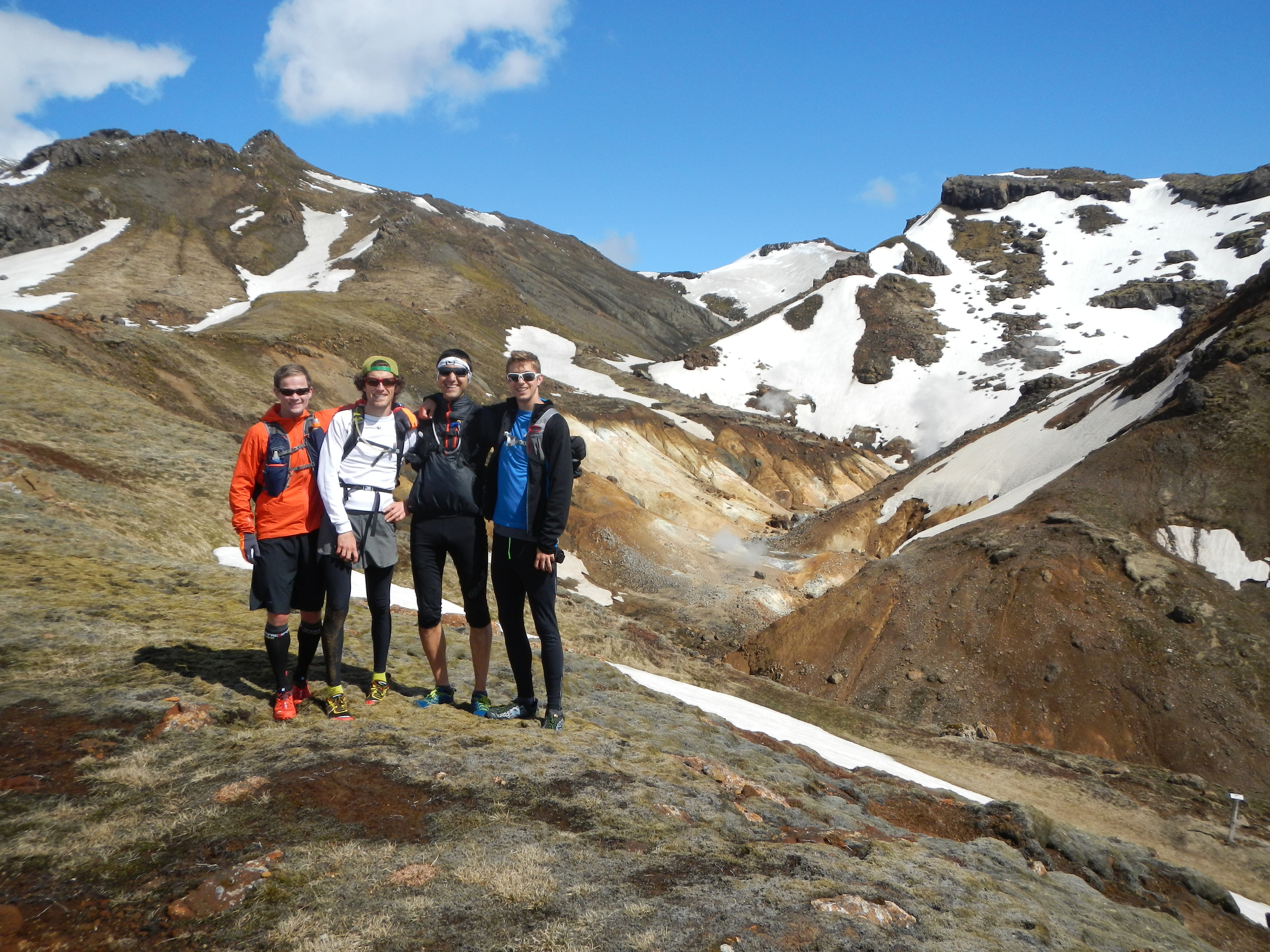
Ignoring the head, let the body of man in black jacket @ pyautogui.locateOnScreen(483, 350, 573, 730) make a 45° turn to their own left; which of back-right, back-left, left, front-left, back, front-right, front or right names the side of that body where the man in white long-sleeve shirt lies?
right

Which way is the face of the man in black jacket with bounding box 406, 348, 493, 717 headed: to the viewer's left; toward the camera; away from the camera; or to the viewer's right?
toward the camera

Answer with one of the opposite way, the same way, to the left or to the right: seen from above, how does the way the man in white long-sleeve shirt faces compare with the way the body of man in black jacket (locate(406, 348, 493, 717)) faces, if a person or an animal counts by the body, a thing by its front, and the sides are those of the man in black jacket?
the same way

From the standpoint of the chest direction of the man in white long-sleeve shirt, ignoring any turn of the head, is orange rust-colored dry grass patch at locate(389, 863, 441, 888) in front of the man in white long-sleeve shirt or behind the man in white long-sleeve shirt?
in front

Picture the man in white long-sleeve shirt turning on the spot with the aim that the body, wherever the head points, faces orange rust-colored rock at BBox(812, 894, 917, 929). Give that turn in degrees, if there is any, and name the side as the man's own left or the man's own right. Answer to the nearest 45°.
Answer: approximately 45° to the man's own left

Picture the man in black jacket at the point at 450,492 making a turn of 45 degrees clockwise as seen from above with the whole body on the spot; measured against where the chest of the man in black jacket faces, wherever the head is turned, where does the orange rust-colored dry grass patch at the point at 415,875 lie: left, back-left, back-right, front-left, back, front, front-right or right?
front-left

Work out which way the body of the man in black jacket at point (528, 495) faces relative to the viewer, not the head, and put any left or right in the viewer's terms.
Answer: facing the viewer and to the left of the viewer

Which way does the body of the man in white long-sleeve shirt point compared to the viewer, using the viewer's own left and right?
facing the viewer

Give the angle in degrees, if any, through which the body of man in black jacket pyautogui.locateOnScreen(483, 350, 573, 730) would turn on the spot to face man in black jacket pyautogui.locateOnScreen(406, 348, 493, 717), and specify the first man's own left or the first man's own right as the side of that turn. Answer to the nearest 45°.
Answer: approximately 45° to the first man's own right

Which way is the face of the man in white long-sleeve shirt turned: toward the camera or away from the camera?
toward the camera

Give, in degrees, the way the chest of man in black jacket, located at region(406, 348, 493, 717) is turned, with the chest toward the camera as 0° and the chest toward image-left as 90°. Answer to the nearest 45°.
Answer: approximately 0°

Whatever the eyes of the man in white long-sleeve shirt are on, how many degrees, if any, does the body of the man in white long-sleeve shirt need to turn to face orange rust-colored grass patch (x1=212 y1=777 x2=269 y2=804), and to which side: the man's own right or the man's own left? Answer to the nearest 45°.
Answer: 0° — they already face it

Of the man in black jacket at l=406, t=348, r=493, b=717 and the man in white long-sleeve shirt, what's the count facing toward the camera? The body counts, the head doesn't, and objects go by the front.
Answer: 2

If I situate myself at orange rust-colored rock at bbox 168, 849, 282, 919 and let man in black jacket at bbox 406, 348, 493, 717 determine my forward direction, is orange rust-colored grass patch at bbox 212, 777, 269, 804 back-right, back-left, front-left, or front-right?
front-left

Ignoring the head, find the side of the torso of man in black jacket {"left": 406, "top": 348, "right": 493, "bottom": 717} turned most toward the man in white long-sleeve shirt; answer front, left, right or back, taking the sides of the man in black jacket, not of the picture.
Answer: right
